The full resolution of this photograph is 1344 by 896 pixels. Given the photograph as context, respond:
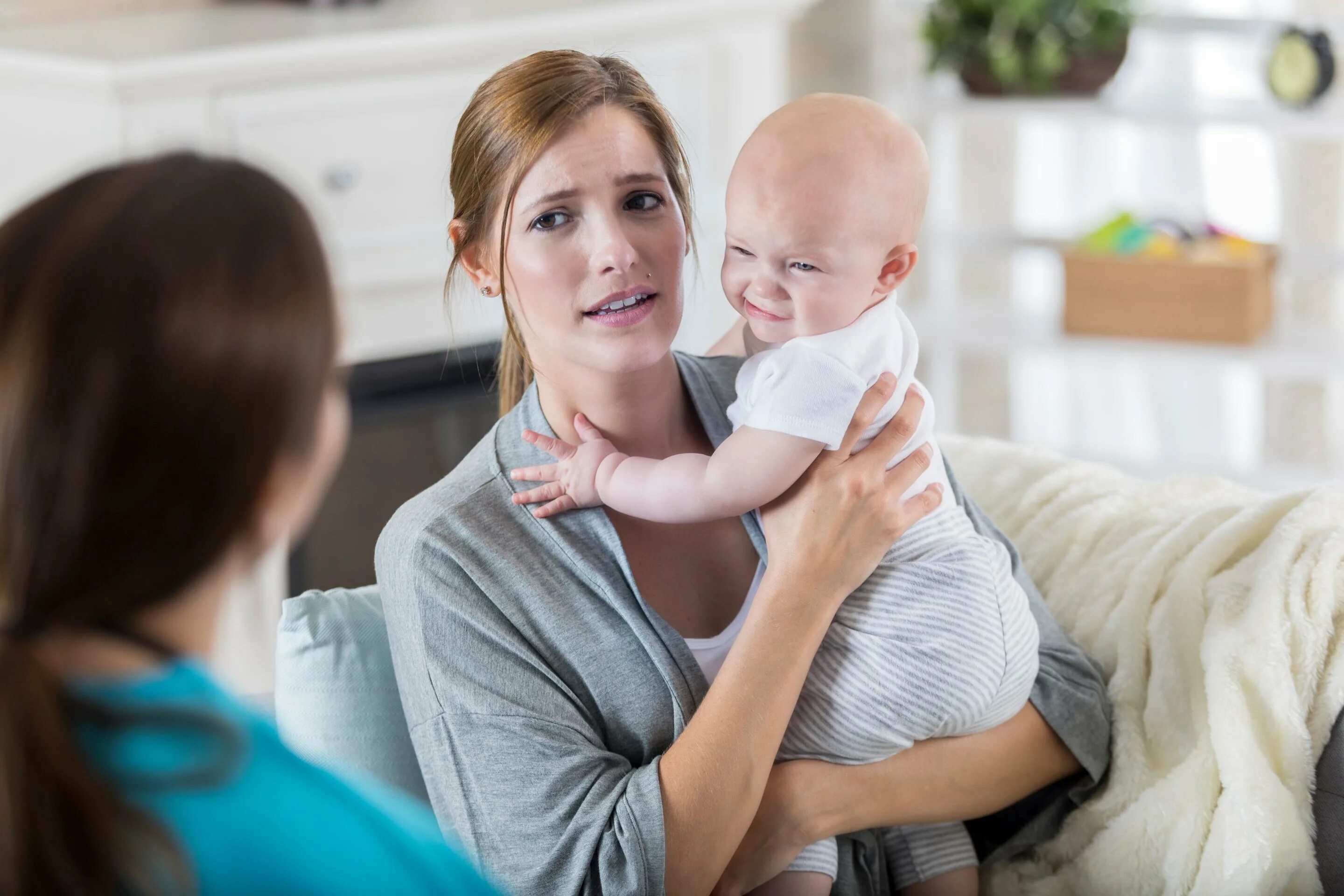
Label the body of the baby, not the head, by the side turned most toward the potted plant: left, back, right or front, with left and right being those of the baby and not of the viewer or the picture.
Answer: right

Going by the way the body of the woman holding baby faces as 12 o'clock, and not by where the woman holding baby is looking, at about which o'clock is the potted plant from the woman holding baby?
The potted plant is roughly at 8 o'clock from the woman holding baby.

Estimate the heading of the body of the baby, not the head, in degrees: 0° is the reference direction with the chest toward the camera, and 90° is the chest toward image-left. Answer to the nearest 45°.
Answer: approximately 90°

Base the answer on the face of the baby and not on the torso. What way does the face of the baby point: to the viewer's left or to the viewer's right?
to the viewer's left
